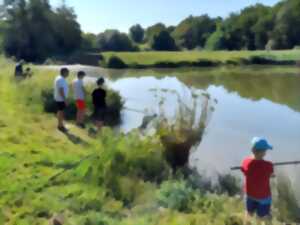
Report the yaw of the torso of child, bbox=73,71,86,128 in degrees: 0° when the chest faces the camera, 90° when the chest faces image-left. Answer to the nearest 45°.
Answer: approximately 270°

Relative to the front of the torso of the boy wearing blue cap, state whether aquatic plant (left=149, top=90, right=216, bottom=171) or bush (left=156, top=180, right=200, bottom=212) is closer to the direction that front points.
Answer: the aquatic plant

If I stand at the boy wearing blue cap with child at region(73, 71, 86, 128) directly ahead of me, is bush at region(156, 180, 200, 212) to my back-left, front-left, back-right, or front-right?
front-left

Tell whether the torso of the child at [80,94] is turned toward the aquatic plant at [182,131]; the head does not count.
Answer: no

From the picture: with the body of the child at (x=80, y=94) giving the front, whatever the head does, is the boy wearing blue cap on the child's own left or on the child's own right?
on the child's own right

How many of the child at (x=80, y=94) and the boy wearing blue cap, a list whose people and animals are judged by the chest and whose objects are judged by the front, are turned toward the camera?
0

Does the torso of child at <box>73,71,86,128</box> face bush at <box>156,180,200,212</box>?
no

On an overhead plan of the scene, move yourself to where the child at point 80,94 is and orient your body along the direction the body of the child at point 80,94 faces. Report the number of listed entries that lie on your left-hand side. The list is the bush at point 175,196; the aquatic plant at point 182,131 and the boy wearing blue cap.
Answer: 0

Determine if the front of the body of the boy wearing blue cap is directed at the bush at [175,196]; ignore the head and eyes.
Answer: no
